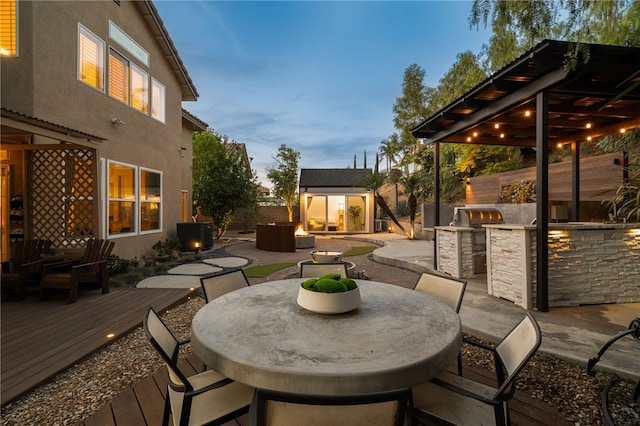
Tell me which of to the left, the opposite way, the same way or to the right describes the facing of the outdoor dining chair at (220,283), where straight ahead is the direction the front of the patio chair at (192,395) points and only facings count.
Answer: to the right

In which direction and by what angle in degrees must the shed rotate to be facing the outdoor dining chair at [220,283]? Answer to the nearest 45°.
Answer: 0° — it already faces it

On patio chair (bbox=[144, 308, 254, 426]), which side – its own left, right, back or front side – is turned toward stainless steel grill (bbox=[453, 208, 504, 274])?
front

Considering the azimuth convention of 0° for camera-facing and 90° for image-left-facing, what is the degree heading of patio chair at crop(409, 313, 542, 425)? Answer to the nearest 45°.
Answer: approximately 135°

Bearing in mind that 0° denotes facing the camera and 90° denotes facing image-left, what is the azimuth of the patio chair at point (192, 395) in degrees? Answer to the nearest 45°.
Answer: approximately 225°

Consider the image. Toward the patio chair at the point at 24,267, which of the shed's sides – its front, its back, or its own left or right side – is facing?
front

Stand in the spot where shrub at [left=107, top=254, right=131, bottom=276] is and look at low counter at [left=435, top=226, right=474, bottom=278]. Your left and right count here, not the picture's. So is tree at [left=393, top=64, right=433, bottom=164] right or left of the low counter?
left

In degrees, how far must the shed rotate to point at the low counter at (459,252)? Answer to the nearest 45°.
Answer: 0° — it already faces it

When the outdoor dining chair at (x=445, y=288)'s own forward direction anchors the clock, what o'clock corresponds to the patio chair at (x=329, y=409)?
The patio chair is roughly at 11 o'clock from the outdoor dining chair.

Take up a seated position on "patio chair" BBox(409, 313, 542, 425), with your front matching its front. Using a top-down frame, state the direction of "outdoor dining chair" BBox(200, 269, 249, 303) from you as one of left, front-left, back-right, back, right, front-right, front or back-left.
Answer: front-left

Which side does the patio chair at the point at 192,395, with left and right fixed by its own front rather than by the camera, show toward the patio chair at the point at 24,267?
left

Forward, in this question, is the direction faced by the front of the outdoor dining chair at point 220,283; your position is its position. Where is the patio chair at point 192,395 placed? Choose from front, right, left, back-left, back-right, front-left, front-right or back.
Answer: front-right
